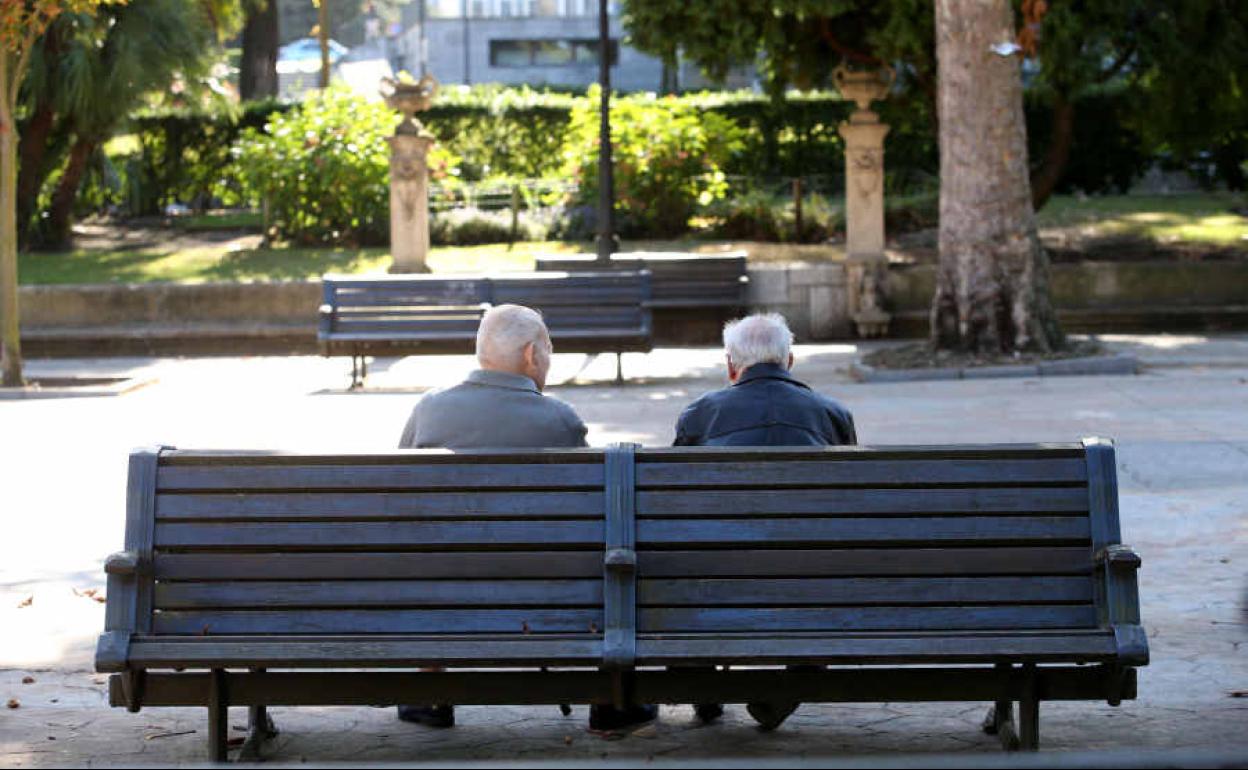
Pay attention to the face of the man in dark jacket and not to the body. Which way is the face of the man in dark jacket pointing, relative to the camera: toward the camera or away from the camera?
away from the camera

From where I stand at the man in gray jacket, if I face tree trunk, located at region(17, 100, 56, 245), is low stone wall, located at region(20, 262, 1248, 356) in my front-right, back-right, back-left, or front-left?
front-right

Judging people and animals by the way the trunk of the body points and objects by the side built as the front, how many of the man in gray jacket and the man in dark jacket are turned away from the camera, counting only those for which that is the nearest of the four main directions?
2

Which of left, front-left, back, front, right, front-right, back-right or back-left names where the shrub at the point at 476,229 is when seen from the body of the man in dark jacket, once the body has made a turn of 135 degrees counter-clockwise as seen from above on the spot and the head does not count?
back-right

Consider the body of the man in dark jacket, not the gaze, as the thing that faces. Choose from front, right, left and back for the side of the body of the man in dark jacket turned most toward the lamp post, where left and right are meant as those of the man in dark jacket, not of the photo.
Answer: front

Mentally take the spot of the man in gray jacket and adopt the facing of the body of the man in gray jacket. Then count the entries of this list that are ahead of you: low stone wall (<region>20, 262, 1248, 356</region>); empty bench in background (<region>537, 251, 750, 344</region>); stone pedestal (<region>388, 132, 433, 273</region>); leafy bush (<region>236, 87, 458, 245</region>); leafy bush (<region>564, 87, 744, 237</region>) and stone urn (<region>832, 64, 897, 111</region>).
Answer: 6

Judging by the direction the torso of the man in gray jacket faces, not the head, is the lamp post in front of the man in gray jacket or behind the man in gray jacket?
in front

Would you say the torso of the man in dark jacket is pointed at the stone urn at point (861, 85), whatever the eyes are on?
yes

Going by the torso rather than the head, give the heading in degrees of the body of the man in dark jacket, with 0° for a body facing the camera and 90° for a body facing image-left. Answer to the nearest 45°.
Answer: approximately 180°

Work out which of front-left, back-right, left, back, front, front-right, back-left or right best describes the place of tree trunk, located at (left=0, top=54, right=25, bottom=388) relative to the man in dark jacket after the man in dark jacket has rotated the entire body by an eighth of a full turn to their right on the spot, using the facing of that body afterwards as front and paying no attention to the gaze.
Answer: left

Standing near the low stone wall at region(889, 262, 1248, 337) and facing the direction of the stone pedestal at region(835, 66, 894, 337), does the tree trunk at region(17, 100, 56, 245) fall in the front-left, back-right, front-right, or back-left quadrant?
front-right

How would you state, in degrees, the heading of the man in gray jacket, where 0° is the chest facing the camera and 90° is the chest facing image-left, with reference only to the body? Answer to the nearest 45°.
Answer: approximately 180°

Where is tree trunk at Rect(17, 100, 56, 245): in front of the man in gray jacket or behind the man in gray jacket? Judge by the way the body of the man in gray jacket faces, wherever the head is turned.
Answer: in front

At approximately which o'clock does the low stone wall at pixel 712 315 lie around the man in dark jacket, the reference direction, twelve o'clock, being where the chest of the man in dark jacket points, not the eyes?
The low stone wall is roughly at 12 o'clock from the man in dark jacket.

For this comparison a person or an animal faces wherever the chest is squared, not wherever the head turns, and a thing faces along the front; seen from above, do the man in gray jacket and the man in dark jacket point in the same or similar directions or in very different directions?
same or similar directions
